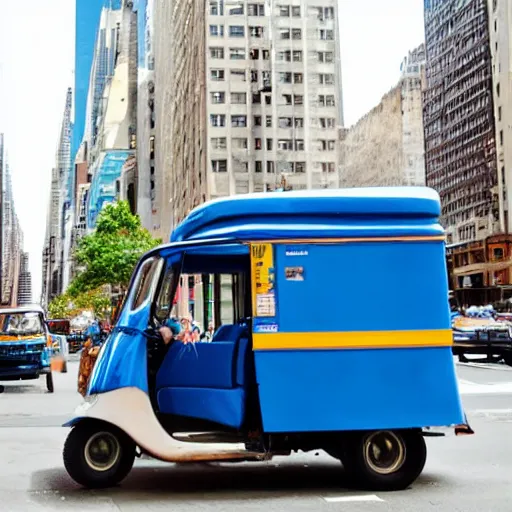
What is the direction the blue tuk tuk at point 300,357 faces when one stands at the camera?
facing to the left of the viewer

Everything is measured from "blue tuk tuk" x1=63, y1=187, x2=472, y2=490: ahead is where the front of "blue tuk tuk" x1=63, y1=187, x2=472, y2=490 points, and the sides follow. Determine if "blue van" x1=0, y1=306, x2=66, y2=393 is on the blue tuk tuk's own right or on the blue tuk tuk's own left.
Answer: on the blue tuk tuk's own right
